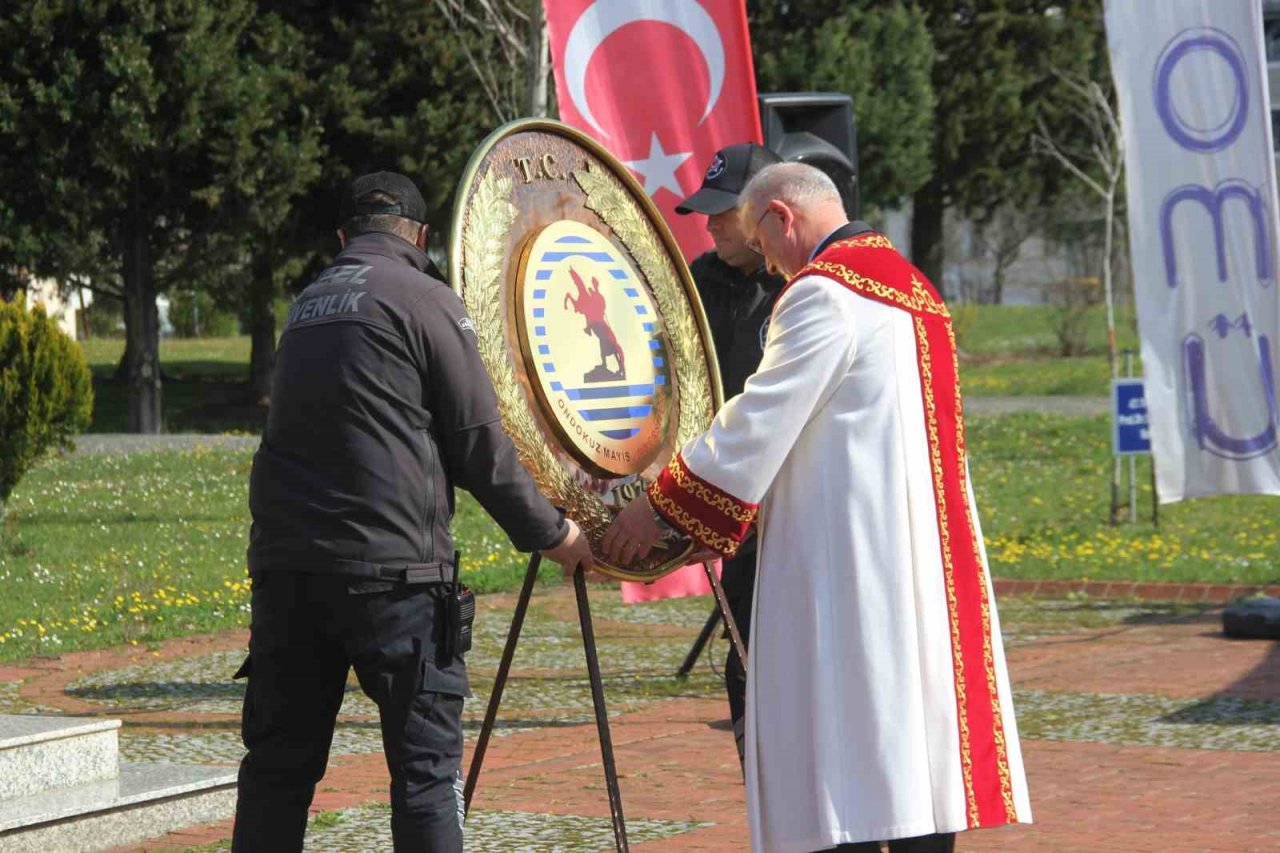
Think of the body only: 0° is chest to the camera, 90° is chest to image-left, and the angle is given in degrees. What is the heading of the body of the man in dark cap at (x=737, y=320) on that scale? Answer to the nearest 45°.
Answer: approximately 45°

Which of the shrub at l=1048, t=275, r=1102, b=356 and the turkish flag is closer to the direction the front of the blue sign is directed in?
the turkish flag

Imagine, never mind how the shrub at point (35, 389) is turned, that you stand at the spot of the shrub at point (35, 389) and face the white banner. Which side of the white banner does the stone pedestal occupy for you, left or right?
right

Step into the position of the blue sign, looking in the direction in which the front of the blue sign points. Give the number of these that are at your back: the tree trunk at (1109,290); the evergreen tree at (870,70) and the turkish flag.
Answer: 2

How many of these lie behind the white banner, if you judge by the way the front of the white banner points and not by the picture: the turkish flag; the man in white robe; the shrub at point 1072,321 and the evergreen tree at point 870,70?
2

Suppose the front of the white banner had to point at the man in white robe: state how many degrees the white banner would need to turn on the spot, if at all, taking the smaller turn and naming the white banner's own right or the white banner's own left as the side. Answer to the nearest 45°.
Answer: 0° — it already faces them

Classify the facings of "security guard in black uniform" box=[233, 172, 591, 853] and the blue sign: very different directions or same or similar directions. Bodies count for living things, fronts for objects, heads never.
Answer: very different directions

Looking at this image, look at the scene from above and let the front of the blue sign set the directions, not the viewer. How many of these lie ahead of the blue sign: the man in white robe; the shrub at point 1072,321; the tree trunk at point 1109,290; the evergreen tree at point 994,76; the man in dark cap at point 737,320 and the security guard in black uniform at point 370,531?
3

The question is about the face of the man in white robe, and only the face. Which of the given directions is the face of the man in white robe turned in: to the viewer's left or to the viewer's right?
to the viewer's left

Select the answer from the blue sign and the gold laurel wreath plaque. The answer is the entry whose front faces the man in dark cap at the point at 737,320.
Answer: the blue sign

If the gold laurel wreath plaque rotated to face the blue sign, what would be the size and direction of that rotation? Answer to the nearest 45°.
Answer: approximately 90° to its left

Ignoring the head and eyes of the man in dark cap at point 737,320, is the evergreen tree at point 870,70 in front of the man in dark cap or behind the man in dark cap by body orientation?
behind
